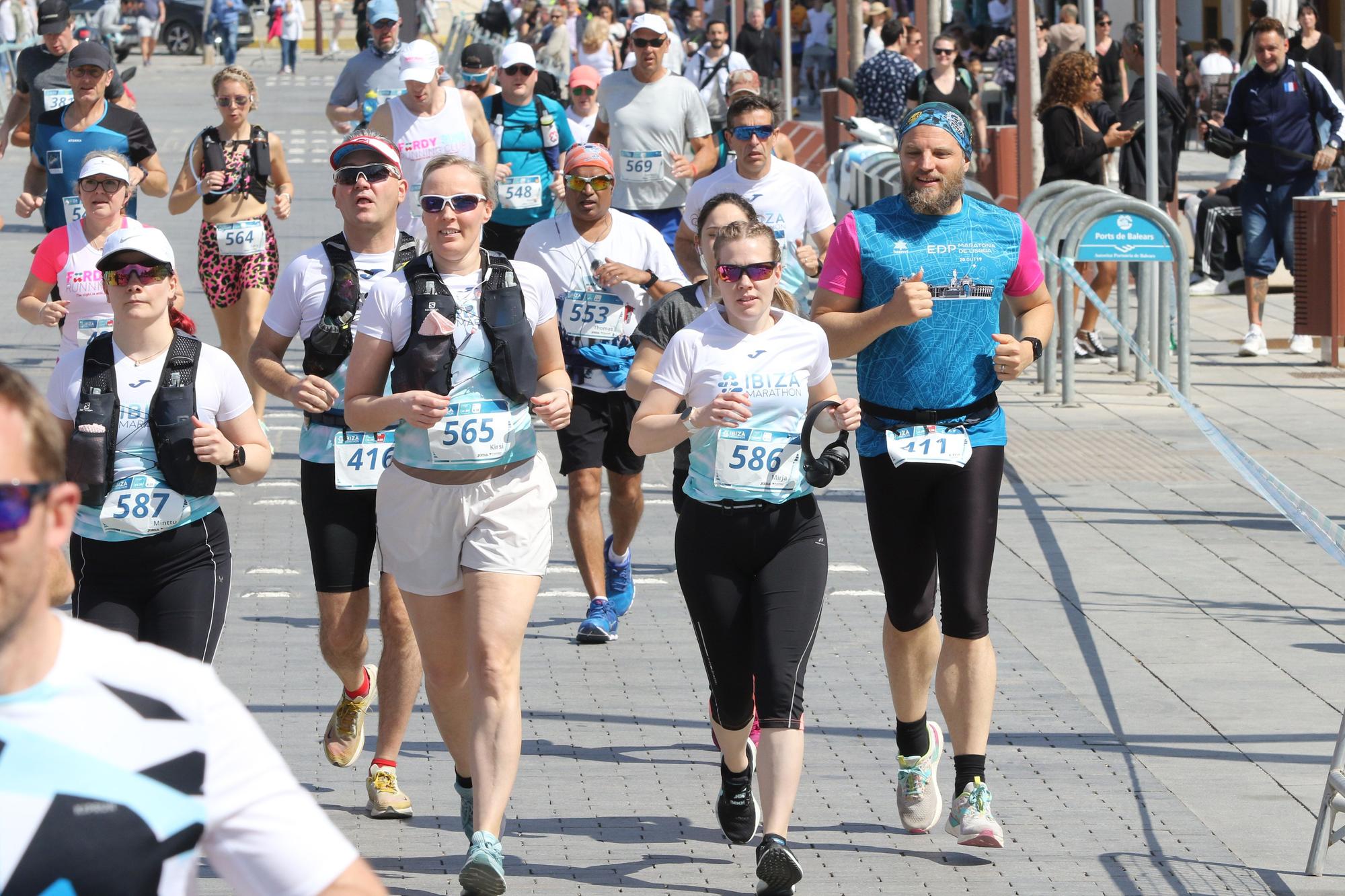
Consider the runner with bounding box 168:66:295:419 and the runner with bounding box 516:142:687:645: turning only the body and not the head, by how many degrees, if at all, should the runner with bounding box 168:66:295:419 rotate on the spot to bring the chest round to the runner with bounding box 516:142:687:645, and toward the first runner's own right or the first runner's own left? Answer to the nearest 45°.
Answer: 0° — they already face them

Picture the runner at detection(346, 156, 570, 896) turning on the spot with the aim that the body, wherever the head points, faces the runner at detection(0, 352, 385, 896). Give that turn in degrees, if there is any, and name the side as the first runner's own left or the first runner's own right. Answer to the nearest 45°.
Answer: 0° — they already face them

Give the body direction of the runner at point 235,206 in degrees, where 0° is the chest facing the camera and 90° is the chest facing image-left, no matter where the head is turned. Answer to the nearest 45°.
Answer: approximately 0°

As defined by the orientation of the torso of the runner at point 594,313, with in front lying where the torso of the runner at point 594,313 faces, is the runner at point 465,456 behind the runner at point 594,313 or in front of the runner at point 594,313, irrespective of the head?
in front

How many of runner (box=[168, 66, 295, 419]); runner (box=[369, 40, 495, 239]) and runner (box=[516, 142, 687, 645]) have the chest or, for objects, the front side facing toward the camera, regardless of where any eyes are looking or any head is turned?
3

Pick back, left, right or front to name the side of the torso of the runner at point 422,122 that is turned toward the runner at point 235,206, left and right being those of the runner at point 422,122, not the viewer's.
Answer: right

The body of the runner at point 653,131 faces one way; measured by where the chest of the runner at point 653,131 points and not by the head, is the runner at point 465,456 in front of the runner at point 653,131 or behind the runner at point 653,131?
in front

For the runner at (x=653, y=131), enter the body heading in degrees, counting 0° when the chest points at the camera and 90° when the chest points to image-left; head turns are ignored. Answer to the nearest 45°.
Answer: approximately 0°

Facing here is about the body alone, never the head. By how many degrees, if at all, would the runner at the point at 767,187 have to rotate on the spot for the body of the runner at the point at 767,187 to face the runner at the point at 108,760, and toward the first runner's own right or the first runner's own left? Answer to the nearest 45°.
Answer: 0° — they already face them

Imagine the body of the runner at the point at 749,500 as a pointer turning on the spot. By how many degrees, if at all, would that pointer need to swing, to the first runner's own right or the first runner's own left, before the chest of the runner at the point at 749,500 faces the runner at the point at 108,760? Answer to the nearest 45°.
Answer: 0° — they already face them

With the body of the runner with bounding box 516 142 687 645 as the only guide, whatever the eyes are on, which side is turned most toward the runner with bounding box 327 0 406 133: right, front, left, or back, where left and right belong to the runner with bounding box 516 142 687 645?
back

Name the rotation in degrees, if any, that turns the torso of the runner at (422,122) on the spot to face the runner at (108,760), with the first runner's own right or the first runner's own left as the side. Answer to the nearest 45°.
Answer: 0° — they already face them

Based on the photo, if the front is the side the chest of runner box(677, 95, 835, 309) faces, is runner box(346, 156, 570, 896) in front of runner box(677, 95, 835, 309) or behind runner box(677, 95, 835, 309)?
in front

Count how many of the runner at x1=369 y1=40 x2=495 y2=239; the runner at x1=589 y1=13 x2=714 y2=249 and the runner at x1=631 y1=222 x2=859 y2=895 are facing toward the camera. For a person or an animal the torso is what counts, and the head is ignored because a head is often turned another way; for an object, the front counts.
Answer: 3
